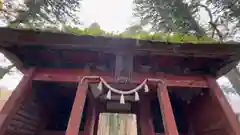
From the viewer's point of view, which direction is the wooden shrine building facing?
toward the camera
